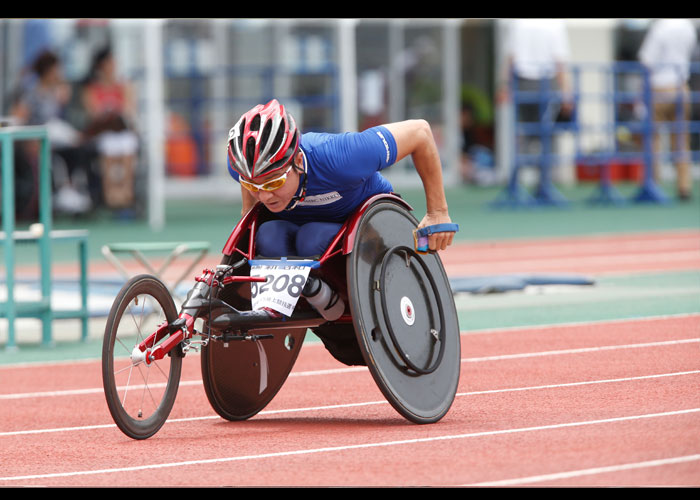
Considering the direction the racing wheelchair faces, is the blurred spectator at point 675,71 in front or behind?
behind

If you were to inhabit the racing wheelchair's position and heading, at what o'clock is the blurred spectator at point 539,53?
The blurred spectator is roughly at 5 o'clock from the racing wheelchair.

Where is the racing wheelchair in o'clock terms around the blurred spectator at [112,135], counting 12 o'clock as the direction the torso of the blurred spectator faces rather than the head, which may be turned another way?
The racing wheelchair is roughly at 12 o'clock from the blurred spectator.

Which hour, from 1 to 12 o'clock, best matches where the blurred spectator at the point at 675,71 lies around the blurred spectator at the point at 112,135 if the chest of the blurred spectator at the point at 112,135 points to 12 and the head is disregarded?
the blurred spectator at the point at 675,71 is roughly at 9 o'clock from the blurred spectator at the point at 112,135.

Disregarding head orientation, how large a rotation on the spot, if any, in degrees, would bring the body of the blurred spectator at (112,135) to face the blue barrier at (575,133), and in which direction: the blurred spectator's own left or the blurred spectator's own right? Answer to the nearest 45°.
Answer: approximately 90° to the blurred spectator's own left

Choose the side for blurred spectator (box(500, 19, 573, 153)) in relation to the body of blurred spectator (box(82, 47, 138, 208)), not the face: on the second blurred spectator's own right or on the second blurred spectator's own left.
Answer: on the second blurred spectator's own left

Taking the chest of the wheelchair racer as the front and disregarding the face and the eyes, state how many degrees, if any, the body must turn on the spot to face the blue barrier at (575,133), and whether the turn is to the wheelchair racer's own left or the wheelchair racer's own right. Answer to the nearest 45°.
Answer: approximately 135° to the wheelchair racer's own right

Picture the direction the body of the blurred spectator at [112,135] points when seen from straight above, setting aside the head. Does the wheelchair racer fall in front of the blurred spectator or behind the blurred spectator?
in front

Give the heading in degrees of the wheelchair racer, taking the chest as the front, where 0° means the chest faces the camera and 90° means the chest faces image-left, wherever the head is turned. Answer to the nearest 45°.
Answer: approximately 45°
